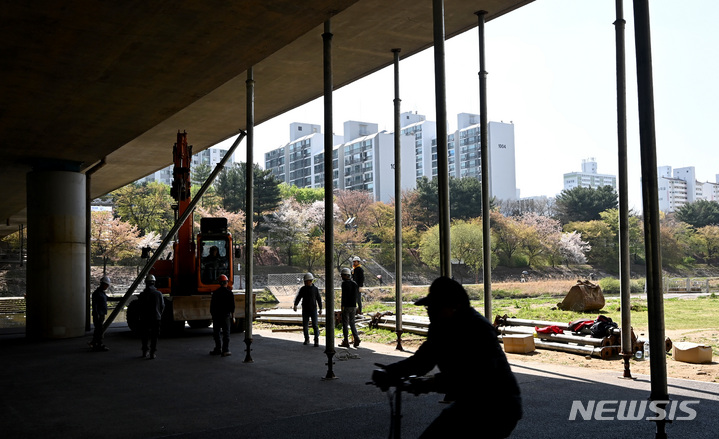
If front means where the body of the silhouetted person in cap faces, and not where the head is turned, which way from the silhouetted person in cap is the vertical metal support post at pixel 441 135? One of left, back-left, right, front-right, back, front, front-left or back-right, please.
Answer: right

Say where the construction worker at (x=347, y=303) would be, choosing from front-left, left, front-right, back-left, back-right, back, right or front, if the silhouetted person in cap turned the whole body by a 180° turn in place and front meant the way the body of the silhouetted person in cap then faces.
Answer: left

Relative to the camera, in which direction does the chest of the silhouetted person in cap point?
to the viewer's left

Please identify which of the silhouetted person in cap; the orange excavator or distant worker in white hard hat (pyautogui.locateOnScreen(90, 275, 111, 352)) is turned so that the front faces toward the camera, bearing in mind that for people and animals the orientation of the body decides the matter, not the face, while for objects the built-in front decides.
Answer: the orange excavator

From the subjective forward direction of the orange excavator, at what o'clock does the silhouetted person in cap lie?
The silhouetted person in cap is roughly at 12 o'clock from the orange excavator.

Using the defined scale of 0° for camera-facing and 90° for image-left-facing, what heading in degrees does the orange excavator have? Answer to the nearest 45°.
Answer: approximately 0°

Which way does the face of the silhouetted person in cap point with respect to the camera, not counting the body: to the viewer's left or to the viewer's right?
to the viewer's left
